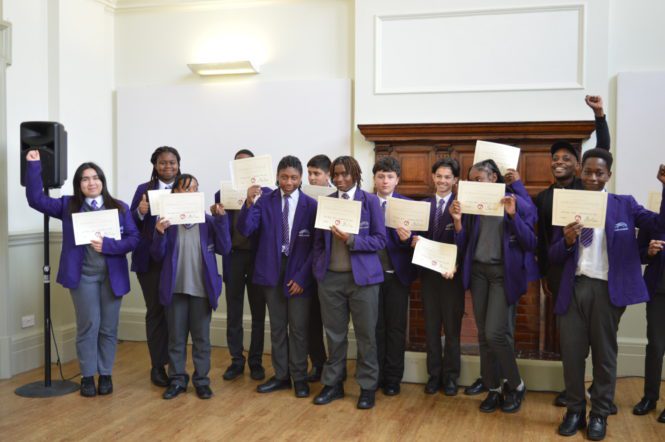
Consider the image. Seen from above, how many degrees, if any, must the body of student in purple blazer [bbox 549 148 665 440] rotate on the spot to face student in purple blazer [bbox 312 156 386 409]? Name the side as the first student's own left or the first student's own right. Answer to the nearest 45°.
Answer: approximately 90° to the first student's own right

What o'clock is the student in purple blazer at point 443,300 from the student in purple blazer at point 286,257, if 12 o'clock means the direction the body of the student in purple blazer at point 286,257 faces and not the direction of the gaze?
the student in purple blazer at point 443,300 is roughly at 9 o'clock from the student in purple blazer at point 286,257.

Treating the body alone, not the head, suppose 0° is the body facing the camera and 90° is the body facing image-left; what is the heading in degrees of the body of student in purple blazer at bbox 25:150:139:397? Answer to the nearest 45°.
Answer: approximately 0°

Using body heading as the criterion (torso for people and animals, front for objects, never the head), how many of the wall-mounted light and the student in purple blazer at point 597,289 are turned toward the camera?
2

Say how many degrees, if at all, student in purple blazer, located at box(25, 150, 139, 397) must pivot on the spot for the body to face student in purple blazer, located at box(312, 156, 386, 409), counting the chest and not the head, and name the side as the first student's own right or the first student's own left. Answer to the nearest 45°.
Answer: approximately 45° to the first student's own left

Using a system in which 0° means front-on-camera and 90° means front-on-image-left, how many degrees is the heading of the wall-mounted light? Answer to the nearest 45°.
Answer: approximately 0°

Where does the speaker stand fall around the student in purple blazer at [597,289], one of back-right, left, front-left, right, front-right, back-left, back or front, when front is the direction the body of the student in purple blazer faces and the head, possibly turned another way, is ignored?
right

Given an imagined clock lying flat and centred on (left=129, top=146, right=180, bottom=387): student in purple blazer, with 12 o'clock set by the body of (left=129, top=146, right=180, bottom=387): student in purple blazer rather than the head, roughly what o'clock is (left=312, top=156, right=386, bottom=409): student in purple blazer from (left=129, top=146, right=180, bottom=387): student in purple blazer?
(left=312, top=156, right=386, bottom=409): student in purple blazer is roughly at 10 o'clock from (left=129, top=146, right=180, bottom=387): student in purple blazer.

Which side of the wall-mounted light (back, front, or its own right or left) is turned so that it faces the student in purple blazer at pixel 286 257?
front

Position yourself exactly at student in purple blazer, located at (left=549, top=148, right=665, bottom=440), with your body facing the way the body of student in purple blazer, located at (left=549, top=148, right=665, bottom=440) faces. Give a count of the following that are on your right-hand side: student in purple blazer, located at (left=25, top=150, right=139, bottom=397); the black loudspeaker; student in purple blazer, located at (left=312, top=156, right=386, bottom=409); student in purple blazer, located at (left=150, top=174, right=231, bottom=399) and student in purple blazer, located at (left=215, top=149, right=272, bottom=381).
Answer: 5

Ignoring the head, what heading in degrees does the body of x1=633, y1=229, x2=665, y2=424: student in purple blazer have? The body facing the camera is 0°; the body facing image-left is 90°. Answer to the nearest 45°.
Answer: approximately 45°

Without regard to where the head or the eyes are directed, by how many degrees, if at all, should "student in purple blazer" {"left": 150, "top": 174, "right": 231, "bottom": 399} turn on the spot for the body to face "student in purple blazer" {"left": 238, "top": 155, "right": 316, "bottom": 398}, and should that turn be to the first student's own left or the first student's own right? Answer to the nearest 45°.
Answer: approximately 90° to the first student's own left
